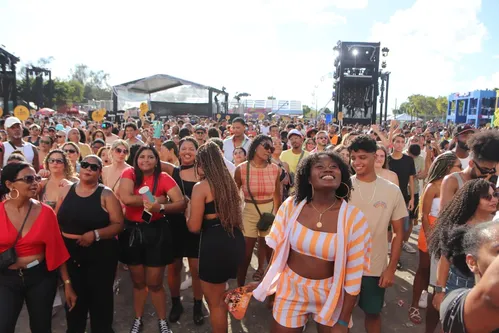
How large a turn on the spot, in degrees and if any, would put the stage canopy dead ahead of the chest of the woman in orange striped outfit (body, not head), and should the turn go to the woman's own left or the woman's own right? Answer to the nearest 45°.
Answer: approximately 135° to the woman's own right

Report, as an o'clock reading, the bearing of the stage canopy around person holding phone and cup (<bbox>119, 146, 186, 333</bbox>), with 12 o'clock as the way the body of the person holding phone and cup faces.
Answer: The stage canopy is roughly at 6 o'clock from the person holding phone and cup.

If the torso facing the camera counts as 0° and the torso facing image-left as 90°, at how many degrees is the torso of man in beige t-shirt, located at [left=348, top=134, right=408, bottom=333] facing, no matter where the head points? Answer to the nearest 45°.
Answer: approximately 45°

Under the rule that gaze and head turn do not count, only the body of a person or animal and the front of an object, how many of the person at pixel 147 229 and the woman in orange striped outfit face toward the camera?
2

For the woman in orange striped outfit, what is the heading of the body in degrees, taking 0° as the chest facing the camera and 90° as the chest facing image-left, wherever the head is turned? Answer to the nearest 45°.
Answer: approximately 0°

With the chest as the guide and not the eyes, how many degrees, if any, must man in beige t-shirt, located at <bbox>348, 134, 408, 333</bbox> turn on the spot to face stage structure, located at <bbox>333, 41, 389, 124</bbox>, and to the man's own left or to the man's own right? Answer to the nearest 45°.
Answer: approximately 135° to the man's own right

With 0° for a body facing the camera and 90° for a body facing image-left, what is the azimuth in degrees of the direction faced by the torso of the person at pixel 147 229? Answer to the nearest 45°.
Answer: approximately 0°
